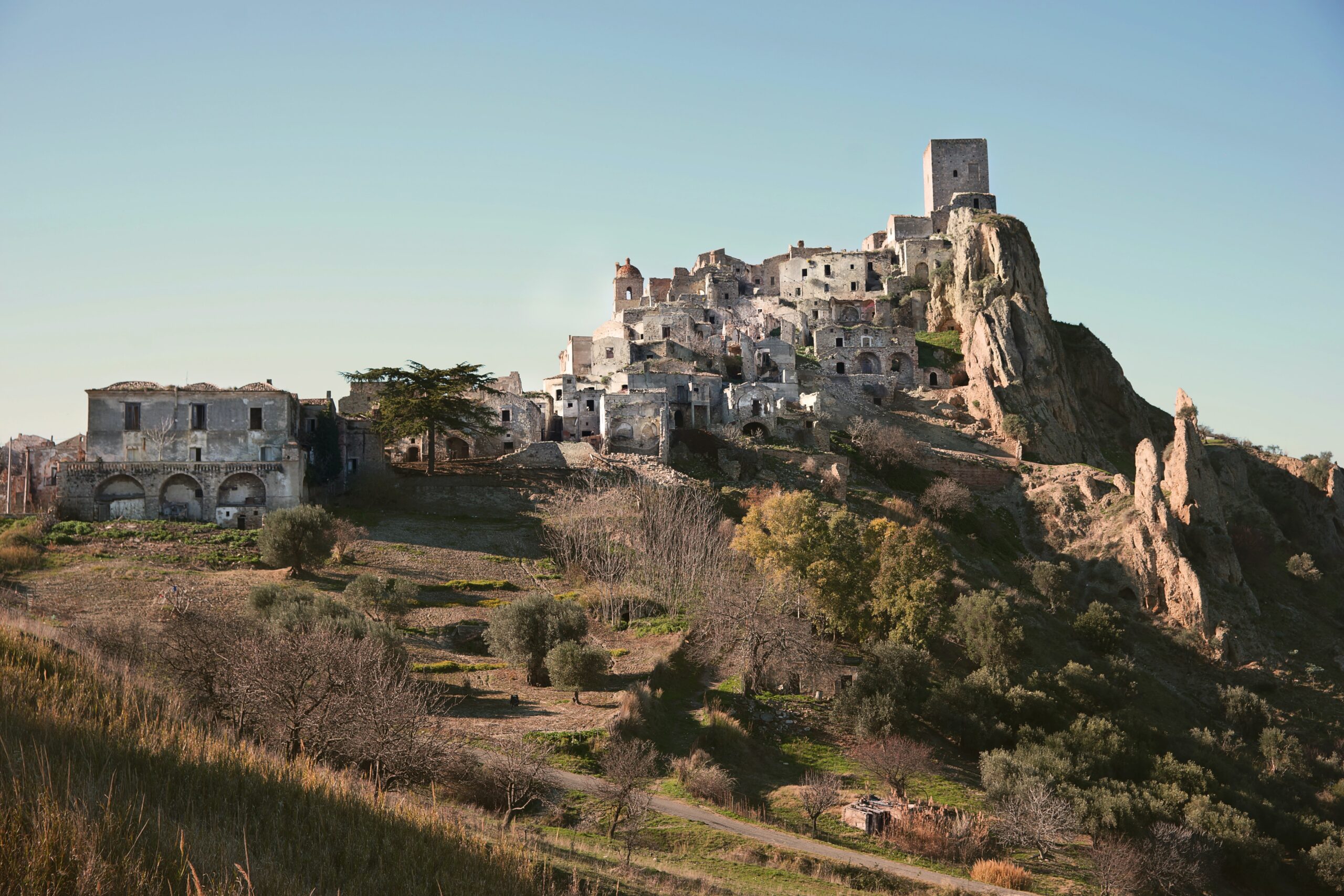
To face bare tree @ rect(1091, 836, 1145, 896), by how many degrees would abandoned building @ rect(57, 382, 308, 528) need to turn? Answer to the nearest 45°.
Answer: approximately 45° to its left

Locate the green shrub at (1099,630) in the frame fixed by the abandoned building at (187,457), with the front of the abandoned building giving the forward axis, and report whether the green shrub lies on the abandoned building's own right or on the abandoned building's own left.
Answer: on the abandoned building's own left

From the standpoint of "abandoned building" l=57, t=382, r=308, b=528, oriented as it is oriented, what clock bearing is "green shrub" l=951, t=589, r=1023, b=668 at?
The green shrub is roughly at 10 o'clock from the abandoned building.

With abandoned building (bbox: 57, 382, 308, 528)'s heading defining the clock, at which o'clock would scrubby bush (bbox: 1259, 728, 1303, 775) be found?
The scrubby bush is roughly at 10 o'clock from the abandoned building.

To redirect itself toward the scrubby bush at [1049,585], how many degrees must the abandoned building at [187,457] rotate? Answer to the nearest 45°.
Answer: approximately 90° to its left

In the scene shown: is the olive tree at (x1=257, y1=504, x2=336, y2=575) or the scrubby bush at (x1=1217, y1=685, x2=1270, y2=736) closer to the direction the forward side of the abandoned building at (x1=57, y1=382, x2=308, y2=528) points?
the olive tree

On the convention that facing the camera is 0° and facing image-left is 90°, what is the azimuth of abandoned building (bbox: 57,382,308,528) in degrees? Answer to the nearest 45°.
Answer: approximately 0°
